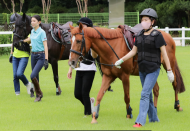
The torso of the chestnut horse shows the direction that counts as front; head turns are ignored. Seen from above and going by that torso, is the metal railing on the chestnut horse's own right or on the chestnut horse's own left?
on the chestnut horse's own right

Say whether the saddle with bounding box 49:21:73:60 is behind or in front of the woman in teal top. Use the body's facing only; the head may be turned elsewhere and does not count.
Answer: behind

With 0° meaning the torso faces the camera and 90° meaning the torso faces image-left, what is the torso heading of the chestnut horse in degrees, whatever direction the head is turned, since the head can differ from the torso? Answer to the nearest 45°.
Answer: approximately 45°

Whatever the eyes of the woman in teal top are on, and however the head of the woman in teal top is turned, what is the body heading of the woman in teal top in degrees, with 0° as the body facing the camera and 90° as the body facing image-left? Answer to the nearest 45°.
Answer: approximately 45°

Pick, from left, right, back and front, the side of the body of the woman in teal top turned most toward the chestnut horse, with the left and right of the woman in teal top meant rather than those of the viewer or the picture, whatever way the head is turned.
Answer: left

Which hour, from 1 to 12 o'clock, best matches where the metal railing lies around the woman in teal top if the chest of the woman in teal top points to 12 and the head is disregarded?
The metal railing is roughly at 5 o'clock from the woman in teal top.
